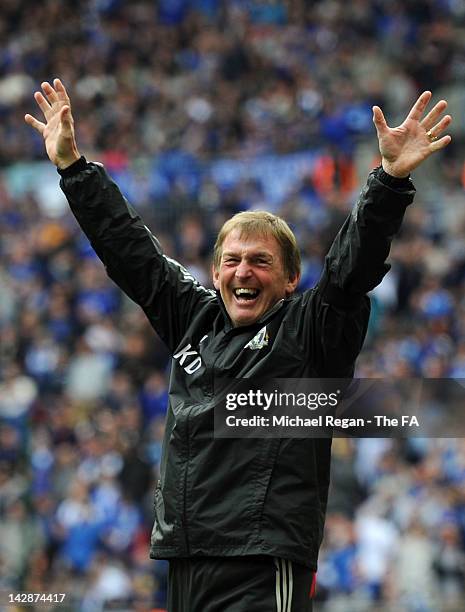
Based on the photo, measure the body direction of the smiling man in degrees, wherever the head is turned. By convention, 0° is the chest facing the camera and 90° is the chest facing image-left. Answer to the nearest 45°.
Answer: approximately 45°
